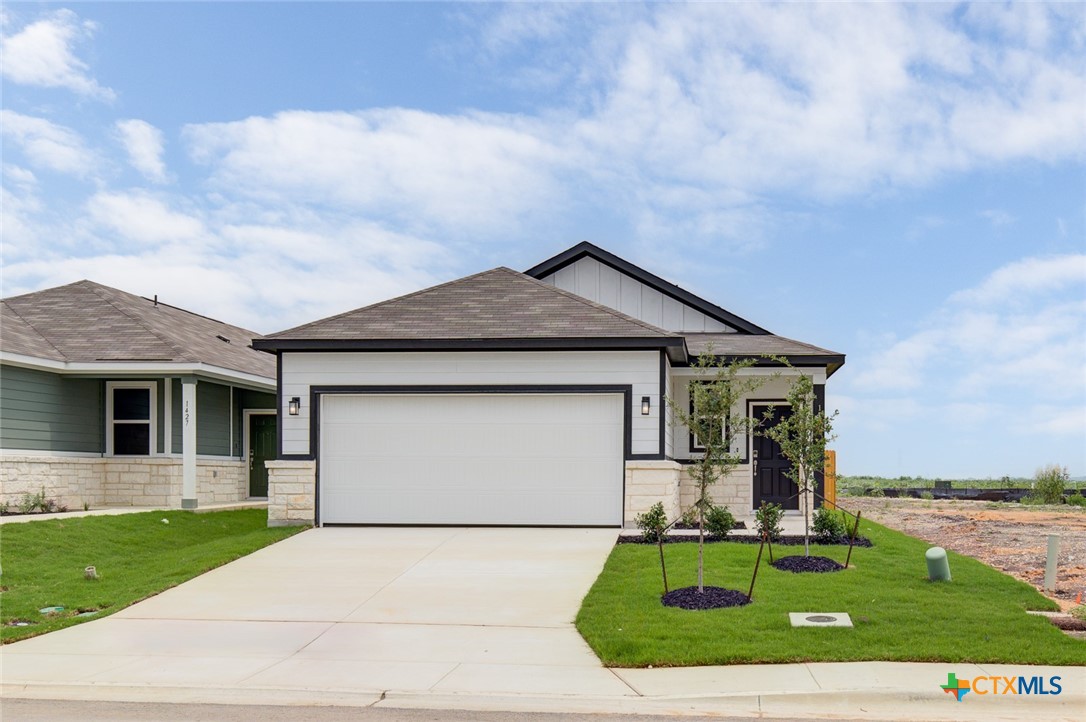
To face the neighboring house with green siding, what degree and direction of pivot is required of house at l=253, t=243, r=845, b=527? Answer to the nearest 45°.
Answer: approximately 135° to its right

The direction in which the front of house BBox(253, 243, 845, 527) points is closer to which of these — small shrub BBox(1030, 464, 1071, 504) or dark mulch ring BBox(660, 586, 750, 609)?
the dark mulch ring

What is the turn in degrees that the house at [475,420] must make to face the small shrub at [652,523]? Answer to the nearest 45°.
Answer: approximately 45° to its left

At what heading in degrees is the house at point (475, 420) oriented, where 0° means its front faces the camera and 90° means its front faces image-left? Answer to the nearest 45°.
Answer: approximately 0°
